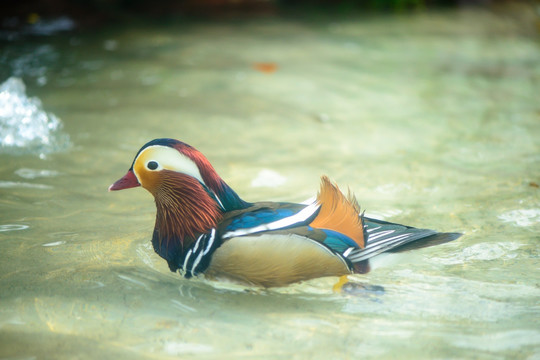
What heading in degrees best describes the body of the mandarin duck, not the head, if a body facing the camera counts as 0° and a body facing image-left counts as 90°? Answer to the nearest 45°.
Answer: approximately 90°
